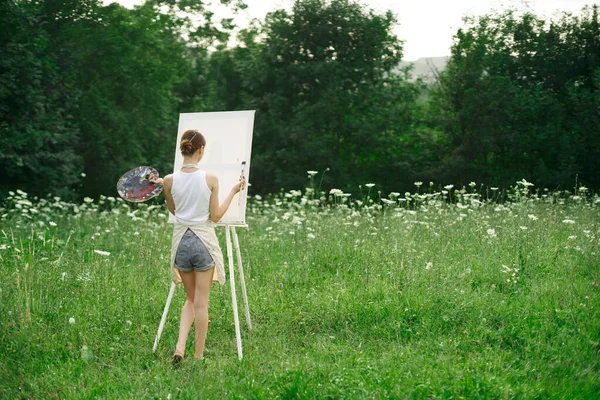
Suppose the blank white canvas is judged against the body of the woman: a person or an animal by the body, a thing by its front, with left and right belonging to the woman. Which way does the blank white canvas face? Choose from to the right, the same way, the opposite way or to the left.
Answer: the opposite way

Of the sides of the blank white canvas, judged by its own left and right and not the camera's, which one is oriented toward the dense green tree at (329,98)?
back

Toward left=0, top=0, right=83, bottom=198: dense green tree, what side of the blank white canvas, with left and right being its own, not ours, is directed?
back

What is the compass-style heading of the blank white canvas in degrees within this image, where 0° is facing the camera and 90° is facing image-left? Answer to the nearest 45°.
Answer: approximately 0°

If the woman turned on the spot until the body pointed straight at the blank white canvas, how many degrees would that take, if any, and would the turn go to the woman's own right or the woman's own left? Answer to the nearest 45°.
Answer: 0° — they already face it

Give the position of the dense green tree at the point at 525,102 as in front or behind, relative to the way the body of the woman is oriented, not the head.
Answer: in front

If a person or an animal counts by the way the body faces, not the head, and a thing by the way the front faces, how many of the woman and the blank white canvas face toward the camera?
1

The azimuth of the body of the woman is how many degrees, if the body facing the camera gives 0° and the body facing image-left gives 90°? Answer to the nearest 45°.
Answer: approximately 180°
